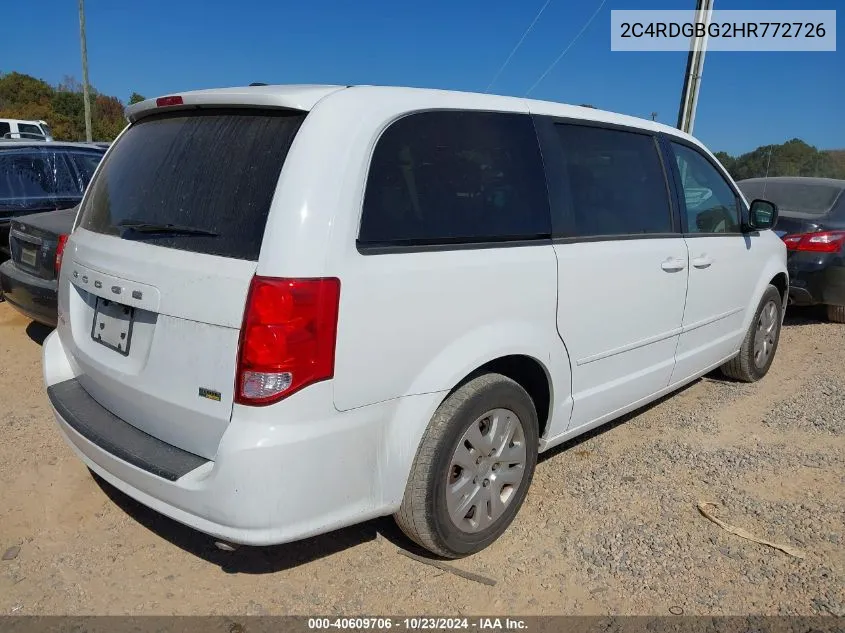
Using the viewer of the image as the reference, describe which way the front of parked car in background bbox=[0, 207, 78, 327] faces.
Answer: facing away from the viewer and to the right of the viewer

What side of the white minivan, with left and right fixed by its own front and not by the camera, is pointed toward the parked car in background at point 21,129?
left

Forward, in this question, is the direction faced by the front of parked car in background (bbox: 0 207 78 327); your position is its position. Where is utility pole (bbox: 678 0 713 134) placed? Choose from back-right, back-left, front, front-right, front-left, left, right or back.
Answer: front-right

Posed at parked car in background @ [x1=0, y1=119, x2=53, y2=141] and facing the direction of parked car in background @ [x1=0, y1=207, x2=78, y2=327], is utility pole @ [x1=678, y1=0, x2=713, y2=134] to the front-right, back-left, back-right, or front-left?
front-left

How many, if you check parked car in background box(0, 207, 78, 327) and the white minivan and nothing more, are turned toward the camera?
0

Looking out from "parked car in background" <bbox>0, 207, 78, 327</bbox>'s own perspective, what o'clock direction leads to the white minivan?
The white minivan is roughly at 4 o'clock from the parked car in background.

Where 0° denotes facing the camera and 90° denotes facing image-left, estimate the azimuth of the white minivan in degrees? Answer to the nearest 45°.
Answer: approximately 225°

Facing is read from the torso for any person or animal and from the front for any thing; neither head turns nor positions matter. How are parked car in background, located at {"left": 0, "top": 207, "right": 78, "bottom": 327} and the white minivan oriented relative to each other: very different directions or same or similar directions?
same or similar directions

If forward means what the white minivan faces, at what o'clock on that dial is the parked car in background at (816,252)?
The parked car in background is roughly at 12 o'clock from the white minivan.

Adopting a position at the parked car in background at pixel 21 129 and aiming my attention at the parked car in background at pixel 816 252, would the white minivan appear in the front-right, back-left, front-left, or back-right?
front-right

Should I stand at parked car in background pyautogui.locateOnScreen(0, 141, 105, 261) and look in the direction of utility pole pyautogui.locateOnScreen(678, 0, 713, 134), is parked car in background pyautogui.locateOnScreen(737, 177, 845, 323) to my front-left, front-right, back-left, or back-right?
front-right

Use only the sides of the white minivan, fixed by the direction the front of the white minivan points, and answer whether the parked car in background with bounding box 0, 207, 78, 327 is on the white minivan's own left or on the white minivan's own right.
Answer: on the white minivan's own left
